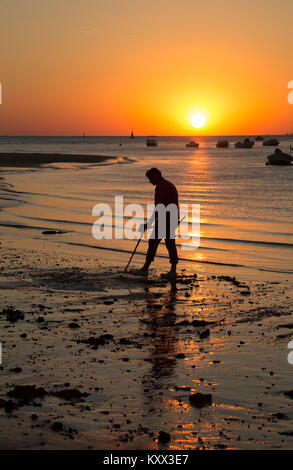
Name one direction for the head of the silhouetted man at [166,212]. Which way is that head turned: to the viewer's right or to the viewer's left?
to the viewer's left

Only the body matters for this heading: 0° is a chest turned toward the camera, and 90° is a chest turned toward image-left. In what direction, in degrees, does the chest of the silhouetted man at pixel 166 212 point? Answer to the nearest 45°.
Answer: approximately 90°
